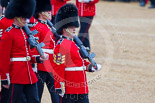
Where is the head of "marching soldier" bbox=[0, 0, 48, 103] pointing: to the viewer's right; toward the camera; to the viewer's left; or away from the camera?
to the viewer's right

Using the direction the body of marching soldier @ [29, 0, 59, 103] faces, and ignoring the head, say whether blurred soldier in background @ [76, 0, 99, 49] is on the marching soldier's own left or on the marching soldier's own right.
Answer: on the marching soldier's own left

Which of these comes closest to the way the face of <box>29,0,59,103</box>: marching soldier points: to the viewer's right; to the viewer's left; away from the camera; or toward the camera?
to the viewer's right

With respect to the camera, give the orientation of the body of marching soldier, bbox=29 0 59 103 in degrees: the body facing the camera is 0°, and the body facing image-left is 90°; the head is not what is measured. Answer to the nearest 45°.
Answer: approximately 270°

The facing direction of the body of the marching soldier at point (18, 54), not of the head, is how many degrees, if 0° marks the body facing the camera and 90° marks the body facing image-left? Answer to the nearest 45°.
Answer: approximately 315°
